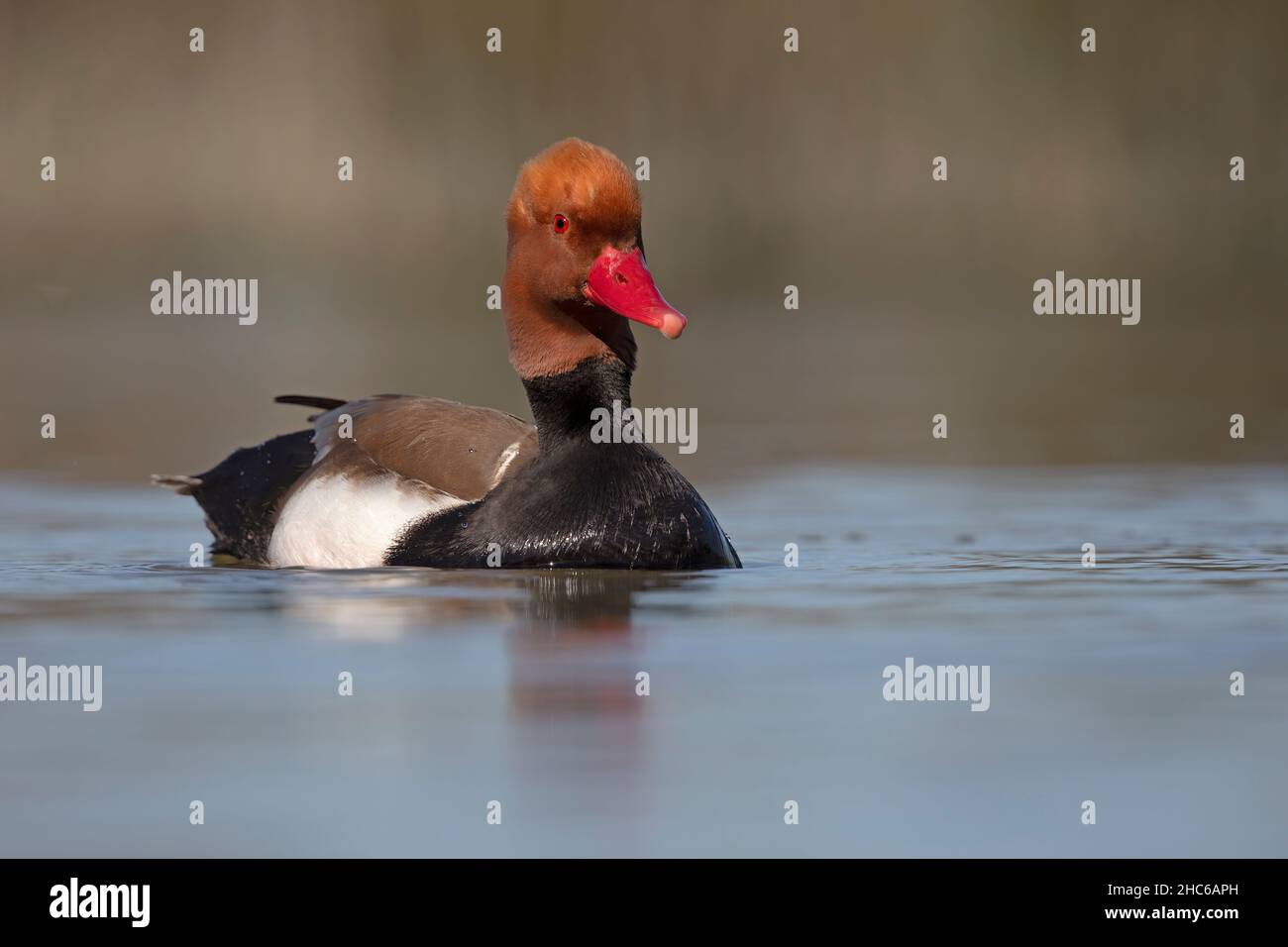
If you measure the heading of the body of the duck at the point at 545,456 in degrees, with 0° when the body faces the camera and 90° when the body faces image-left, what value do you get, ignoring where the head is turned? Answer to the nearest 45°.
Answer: approximately 315°
